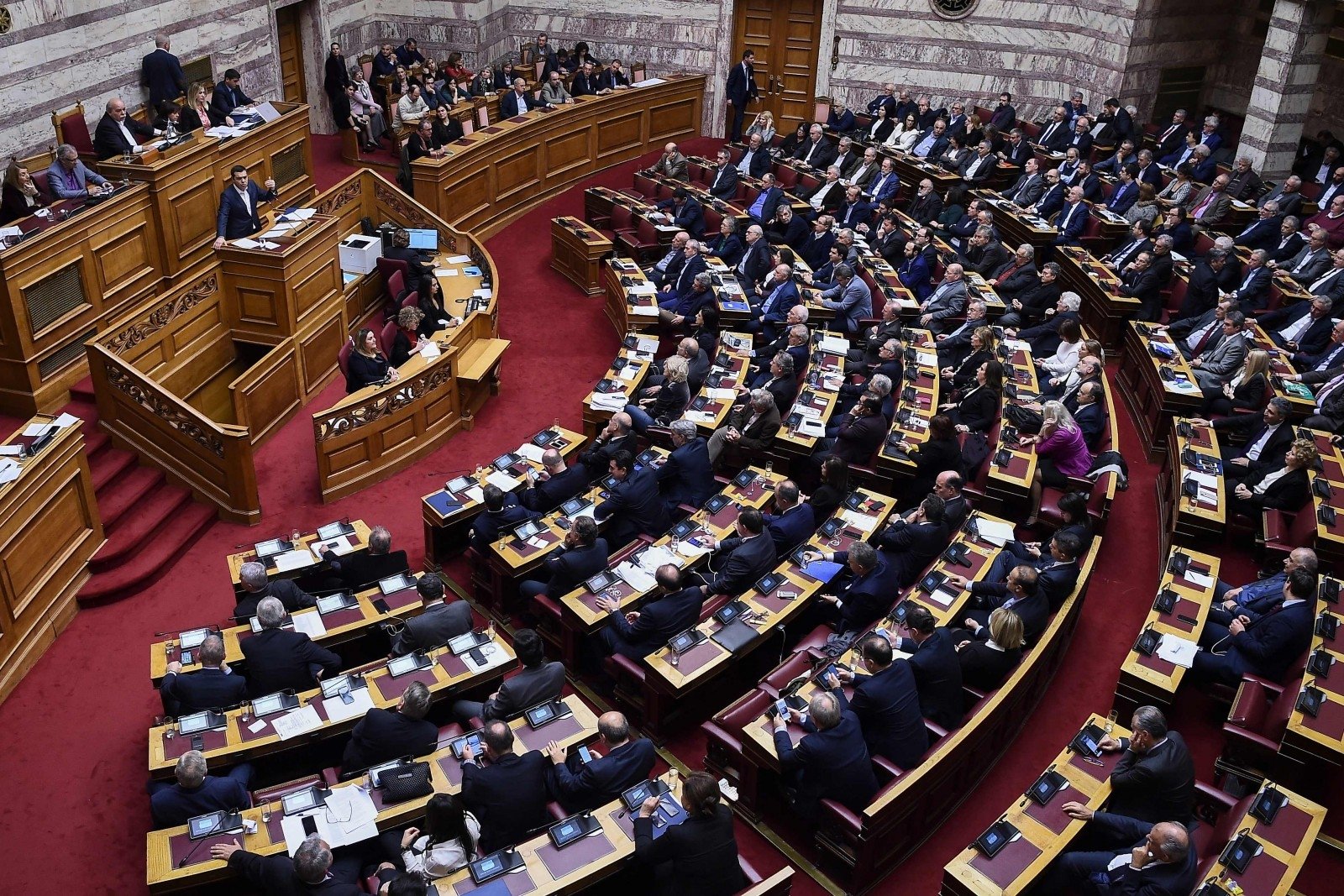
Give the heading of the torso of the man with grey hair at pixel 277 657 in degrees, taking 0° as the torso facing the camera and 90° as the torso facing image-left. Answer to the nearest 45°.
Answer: approximately 180°

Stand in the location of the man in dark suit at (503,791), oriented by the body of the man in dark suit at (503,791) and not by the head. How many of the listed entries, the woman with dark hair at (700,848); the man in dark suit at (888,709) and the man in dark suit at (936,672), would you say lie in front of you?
0

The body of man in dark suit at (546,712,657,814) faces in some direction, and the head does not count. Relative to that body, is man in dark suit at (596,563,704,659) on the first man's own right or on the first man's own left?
on the first man's own right

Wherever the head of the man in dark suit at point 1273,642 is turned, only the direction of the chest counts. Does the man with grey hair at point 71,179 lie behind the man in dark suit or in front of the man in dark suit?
in front

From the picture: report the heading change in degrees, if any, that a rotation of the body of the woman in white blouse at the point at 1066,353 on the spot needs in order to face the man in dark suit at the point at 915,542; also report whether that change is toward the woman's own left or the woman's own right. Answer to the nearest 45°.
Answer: approximately 90° to the woman's own left

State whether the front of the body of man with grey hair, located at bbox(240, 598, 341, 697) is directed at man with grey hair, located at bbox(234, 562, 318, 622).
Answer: yes

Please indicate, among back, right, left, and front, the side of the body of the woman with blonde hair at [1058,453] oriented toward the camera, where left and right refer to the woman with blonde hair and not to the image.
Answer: left

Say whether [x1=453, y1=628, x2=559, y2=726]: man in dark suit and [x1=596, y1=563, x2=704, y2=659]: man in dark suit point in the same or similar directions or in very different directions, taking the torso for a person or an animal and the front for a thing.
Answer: same or similar directions

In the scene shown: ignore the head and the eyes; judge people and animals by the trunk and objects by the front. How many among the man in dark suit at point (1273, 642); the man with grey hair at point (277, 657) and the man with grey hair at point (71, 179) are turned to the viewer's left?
1

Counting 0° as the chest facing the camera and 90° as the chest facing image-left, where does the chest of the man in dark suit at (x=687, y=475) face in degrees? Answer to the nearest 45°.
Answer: approximately 135°

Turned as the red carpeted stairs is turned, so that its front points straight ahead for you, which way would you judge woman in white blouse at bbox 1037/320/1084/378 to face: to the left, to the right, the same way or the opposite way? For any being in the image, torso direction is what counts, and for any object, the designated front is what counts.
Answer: the opposite way

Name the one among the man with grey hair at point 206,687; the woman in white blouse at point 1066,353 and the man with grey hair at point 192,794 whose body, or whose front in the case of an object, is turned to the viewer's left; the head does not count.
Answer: the woman in white blouse

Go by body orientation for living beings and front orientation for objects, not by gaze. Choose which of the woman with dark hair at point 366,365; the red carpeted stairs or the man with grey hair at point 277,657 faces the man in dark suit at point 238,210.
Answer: the man with grey hair

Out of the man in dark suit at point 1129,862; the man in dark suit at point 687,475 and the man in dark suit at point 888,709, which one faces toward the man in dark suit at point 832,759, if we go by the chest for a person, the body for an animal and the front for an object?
the man in dark suit at point 1129,862

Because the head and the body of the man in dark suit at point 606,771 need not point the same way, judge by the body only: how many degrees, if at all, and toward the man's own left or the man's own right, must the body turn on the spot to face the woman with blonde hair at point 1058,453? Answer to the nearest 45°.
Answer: approximately 90° to the man's own right

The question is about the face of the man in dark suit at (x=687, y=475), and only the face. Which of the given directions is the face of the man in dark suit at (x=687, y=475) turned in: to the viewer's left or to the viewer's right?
to the viewer's left

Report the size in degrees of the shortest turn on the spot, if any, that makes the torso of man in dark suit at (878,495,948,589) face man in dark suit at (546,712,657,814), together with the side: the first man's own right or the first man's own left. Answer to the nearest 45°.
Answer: approximately 90° to the first man's own left

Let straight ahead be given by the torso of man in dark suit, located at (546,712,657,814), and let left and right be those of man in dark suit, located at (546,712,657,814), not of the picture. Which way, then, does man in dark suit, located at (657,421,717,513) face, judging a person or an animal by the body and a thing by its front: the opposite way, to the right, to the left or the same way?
the same way
